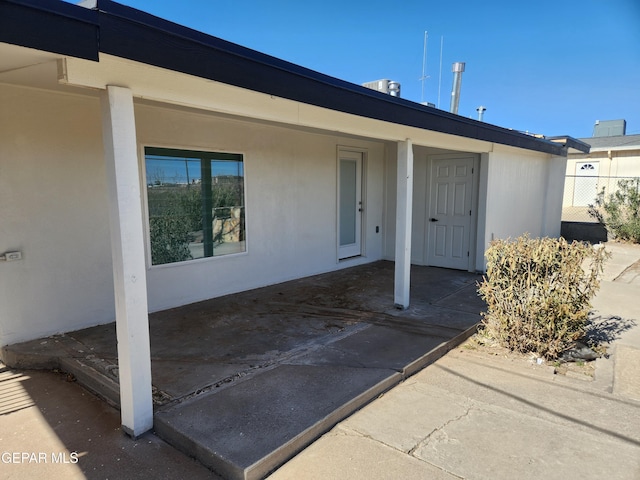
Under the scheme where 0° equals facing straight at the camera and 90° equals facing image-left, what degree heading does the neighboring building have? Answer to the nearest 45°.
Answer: approximately 0°

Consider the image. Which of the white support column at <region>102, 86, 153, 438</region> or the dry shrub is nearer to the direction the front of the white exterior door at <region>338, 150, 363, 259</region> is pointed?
the dry shrub

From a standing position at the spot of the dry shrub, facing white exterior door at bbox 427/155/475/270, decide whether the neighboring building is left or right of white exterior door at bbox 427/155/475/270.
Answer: right

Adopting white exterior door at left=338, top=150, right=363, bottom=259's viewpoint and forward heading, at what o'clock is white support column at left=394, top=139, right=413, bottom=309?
The white support column is roughly at 1 o'clock from the white exterior door.

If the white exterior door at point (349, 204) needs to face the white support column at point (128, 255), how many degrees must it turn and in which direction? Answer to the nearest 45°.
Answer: approximately 45° to its right

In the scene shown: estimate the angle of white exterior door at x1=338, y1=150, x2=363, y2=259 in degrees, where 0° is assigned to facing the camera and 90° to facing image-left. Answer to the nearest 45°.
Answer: approximately 315°

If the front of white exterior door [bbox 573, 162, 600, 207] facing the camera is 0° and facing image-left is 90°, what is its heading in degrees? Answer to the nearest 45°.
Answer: approximately 0°

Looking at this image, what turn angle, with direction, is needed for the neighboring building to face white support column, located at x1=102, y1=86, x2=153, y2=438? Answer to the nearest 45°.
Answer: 0° — it already faces it
